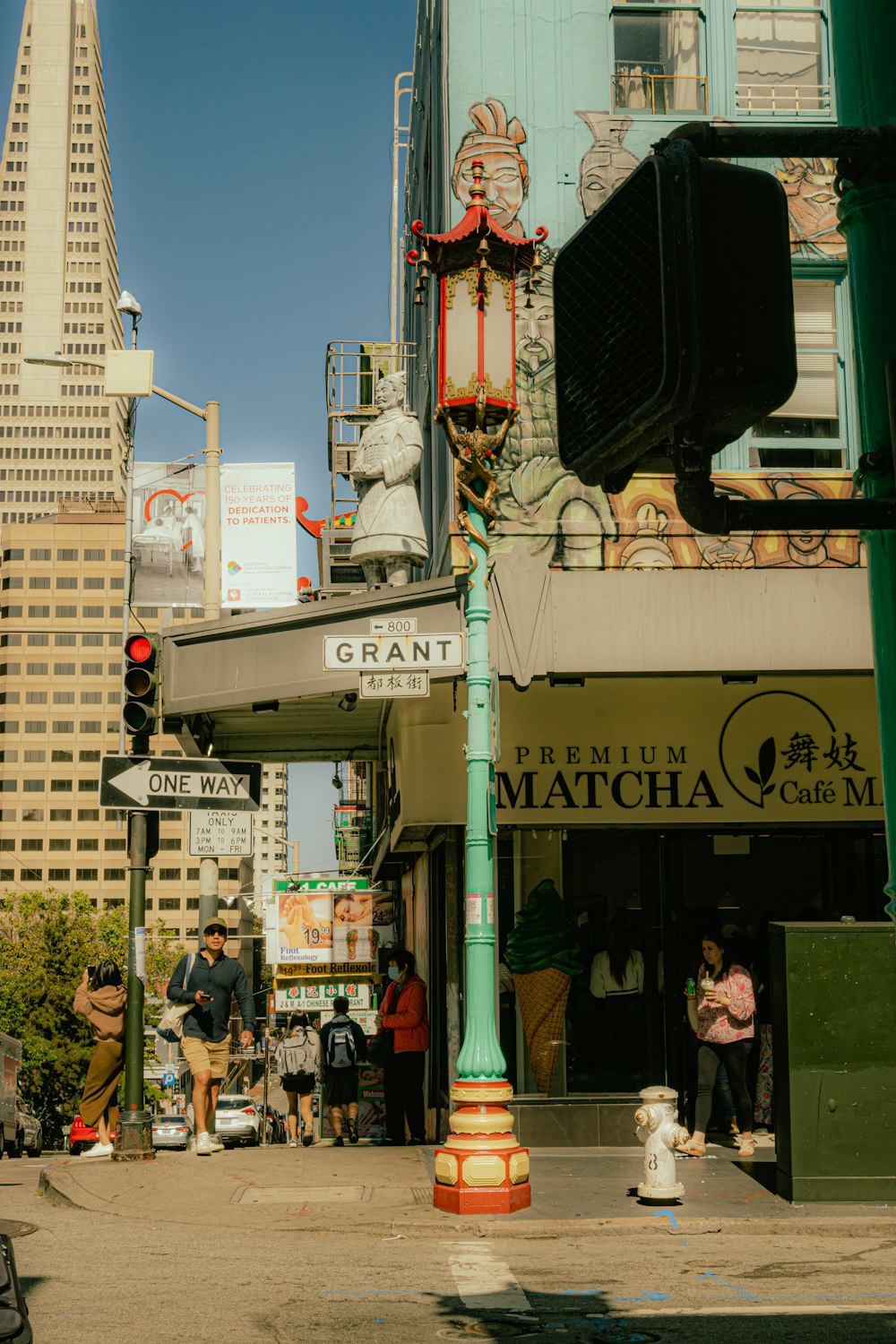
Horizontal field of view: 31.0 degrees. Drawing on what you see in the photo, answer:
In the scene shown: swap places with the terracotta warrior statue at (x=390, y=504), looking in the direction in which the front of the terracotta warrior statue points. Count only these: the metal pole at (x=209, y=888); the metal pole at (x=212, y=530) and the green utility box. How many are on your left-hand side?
1

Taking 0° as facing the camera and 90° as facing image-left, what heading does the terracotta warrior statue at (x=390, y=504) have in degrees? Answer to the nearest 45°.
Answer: approximately 45°

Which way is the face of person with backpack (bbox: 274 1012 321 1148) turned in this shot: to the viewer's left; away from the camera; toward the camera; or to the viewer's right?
away from the camera

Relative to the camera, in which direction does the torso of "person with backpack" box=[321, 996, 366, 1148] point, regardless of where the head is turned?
away from the camera

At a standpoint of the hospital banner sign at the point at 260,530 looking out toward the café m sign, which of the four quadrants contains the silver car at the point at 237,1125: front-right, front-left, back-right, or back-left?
back-left

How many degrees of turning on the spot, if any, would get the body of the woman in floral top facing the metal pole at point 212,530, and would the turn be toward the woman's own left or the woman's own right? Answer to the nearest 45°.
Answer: approximately 90° to the woman's own right

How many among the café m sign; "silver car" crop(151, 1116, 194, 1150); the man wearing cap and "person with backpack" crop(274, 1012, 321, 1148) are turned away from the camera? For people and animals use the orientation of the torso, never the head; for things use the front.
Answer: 2

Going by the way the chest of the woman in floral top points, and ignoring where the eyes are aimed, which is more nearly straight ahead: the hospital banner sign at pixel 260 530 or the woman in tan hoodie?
the woman in tan hoodie

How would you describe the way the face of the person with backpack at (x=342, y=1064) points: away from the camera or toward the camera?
away from the camera

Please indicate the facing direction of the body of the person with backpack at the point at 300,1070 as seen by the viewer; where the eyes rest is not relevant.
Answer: away from the camera

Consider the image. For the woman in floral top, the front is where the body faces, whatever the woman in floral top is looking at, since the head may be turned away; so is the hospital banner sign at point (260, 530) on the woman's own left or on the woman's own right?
on the woman's own right

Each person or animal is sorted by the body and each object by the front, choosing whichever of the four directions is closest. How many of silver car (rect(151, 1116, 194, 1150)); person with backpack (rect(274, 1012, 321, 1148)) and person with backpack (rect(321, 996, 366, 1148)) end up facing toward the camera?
0

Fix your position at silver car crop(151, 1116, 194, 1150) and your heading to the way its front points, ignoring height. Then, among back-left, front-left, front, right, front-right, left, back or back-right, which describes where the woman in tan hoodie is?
back

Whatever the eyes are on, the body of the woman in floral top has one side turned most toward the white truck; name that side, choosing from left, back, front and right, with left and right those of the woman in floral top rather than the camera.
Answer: right

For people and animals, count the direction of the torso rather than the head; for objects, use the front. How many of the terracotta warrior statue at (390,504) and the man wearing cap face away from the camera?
0

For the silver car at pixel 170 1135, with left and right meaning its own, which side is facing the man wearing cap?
back
